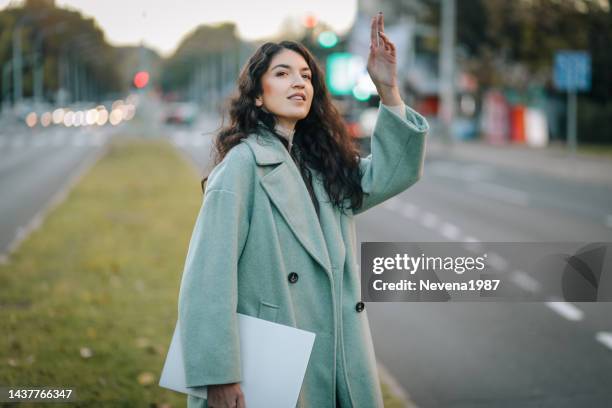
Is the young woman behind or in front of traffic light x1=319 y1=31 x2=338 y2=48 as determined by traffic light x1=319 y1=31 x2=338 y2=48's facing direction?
in front

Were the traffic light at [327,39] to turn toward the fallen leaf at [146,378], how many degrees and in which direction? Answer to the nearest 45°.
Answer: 0° — it already faces it

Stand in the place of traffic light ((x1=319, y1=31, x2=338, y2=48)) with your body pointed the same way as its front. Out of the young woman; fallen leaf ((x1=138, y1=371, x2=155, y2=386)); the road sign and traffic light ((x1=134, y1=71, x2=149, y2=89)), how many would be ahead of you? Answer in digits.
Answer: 2

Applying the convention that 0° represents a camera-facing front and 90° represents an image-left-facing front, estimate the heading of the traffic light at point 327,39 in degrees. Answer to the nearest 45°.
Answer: approximately 0°

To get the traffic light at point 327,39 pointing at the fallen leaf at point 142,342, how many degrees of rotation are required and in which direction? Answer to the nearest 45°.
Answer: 0° — it already faces it

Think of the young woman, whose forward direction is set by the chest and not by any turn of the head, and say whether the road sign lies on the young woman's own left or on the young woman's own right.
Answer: on the young woman's own left

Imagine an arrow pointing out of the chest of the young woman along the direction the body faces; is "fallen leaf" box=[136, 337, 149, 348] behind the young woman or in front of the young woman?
behind

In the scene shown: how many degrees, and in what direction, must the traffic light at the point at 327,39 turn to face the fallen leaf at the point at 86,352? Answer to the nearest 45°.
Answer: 0° — it already faces it

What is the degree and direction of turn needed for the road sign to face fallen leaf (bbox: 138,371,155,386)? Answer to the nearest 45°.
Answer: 0° — it already faces it

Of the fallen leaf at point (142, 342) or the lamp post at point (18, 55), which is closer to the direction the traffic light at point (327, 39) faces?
the fallen leaf
